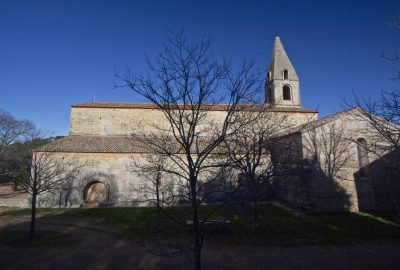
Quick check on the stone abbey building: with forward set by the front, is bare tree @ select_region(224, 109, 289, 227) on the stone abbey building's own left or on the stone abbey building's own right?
on the stone abbey building's own left
